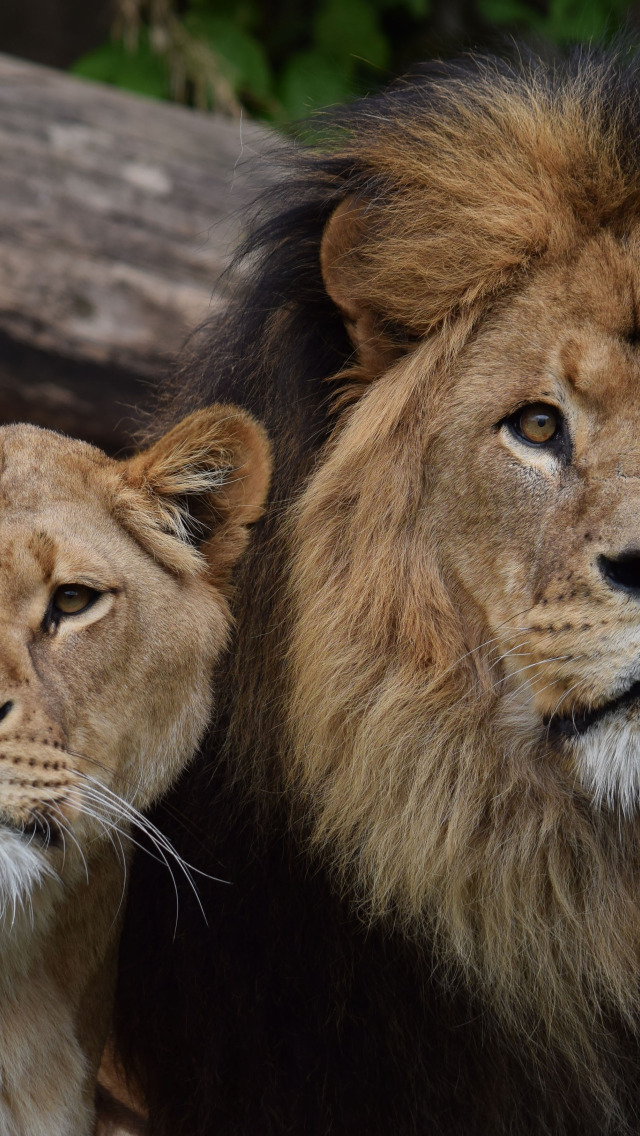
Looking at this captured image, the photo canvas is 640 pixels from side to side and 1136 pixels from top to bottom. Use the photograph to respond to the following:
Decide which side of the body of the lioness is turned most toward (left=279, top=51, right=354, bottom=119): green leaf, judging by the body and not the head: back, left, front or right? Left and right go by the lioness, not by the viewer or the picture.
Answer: back

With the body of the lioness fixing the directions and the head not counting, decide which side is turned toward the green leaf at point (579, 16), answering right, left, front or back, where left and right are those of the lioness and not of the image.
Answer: back

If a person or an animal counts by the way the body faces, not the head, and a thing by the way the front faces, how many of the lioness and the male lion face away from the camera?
0

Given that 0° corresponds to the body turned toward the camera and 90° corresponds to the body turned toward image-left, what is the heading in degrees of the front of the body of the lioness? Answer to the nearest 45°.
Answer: approximately 0°

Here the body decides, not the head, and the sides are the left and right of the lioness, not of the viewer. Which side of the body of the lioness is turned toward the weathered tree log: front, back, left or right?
back

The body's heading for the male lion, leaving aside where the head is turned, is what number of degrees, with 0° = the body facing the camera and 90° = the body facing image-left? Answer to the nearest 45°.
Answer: approximately 315°

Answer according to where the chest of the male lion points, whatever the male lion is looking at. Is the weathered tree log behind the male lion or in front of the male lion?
behind

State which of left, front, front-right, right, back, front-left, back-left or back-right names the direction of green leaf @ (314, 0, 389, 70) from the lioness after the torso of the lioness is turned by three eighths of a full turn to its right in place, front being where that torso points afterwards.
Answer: front-right

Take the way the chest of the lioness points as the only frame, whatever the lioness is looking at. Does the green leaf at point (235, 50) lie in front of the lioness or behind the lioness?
behind
